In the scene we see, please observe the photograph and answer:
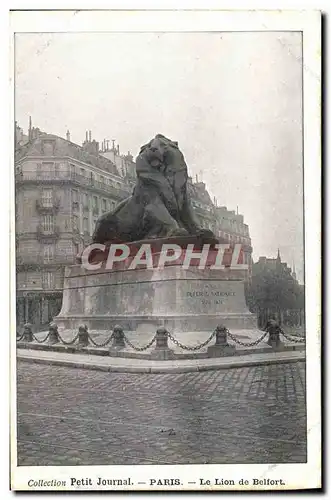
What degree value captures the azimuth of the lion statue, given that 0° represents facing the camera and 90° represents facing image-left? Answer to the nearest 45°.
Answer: approximately 315°
